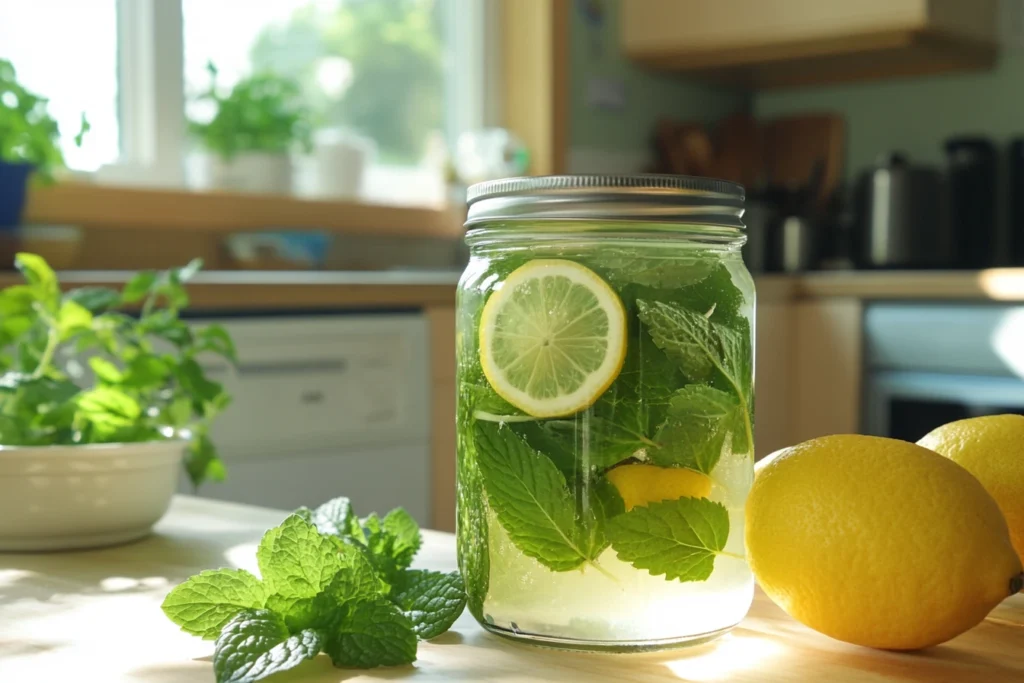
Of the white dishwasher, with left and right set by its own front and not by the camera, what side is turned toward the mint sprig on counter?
front

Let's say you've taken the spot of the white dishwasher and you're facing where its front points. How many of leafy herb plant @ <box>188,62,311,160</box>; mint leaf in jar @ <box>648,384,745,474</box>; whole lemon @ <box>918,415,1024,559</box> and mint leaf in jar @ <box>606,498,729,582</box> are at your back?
1

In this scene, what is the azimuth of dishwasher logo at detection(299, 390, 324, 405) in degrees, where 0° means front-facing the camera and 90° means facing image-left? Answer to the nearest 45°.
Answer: approximately 0°

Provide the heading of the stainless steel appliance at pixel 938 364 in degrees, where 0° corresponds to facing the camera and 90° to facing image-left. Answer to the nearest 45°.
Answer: approximately 0°

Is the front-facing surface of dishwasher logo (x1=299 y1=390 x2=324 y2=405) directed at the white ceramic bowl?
yes

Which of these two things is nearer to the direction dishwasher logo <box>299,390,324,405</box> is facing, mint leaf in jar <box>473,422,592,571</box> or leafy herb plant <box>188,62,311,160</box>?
the mint leaf in jar

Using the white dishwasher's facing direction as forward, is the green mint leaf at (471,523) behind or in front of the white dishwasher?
in front

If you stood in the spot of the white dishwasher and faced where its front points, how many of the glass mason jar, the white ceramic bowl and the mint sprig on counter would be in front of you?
3

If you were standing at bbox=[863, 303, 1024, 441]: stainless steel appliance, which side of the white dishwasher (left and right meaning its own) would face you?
left

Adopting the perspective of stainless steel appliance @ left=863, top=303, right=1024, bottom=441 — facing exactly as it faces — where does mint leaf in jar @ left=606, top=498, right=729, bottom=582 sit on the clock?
The mint leaf in jar is roughly at 12 o'clock from the stainless steel appliance.

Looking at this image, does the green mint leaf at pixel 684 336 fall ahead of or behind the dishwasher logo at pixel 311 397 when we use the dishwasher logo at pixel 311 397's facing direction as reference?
ahead

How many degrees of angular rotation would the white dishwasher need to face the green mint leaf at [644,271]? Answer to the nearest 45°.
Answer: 0° — it already faces it
